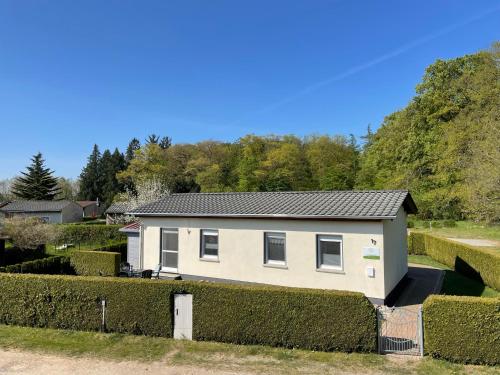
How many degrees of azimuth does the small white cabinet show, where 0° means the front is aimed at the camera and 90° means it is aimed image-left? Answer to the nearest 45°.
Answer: approximately 0°

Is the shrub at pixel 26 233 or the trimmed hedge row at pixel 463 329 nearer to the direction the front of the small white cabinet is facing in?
the trimmed hedge row

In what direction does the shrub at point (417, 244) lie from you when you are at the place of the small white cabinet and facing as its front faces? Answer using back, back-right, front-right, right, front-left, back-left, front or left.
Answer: back-left

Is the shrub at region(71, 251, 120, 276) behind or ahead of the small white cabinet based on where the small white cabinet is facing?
behind

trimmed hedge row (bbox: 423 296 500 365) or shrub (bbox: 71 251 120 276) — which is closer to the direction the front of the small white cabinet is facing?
the trimmed hedge row

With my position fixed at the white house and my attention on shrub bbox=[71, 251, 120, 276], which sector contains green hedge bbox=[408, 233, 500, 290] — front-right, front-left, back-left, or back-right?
back-right

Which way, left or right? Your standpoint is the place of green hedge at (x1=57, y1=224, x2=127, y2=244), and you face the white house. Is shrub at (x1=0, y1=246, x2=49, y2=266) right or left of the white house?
right

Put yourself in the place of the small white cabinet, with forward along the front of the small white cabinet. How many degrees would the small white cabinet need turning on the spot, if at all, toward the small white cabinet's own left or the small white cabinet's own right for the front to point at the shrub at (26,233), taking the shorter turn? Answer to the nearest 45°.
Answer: approximately 135° to the small white cabinet's own right

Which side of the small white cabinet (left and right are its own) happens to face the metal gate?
left

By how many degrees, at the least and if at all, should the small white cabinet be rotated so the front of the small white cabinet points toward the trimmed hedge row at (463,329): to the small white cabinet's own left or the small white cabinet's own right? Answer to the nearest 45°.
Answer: approximately 45° to the small white cabinet's own left

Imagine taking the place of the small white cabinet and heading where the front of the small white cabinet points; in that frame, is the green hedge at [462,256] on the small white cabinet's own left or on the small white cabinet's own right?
on the small white cabinet's own left

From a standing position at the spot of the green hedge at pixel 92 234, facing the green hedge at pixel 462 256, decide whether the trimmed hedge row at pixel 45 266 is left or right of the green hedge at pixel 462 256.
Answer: right
